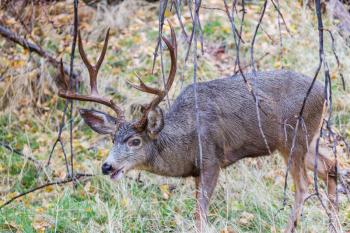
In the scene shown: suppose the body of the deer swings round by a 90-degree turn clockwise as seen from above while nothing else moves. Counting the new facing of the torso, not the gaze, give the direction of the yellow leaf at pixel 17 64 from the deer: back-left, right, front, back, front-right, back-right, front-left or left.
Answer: front-left

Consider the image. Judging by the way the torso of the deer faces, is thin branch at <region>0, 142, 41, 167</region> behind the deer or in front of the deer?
in front

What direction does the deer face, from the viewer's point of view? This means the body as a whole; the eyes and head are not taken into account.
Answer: to the viewer's left
